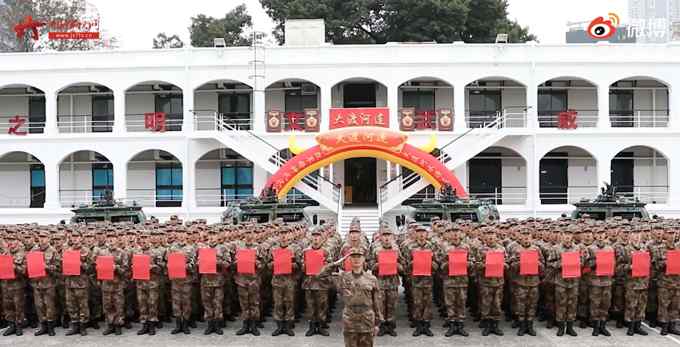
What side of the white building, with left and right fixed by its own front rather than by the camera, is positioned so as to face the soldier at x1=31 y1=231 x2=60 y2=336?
front

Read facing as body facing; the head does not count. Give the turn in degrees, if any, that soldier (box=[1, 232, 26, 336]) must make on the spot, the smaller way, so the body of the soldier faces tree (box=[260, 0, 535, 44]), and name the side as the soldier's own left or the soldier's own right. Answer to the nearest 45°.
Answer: approximately 180°

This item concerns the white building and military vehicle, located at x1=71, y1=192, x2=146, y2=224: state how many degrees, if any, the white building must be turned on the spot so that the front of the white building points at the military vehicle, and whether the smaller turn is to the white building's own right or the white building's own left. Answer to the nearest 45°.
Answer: approximately 45° to the white building's own right

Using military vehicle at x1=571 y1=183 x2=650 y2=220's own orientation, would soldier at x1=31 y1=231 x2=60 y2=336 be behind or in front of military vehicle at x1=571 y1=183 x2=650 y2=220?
in front

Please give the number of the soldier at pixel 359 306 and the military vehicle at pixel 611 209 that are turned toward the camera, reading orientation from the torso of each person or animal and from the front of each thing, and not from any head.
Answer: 2

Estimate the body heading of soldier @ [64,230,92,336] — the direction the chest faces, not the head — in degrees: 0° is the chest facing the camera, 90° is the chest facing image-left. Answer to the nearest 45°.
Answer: approximately 45°

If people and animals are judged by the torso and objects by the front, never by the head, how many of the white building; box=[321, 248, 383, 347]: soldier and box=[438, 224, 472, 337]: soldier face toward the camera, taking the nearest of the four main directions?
3

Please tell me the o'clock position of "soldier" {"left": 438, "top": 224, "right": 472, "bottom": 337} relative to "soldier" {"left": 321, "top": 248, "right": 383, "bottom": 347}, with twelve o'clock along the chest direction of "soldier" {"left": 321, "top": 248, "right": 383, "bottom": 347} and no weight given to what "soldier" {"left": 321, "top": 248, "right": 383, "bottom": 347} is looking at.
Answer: "soldier" {"left": 438, "top": 224, "right": 472, "bottom": 337} is roughly at 7 o'clock from "soldier" {"left": 321, "top": 248, "right": 383, "bottom": 347}.

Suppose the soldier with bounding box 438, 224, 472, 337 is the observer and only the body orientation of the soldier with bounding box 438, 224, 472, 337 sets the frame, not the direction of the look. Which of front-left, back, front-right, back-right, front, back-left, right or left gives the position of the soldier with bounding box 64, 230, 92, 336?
right

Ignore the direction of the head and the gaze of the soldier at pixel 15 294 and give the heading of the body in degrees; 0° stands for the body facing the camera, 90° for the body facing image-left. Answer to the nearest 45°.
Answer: approximately 45°

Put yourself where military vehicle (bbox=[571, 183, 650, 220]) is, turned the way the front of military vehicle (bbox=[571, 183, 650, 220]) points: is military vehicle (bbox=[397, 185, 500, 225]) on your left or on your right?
on your right
